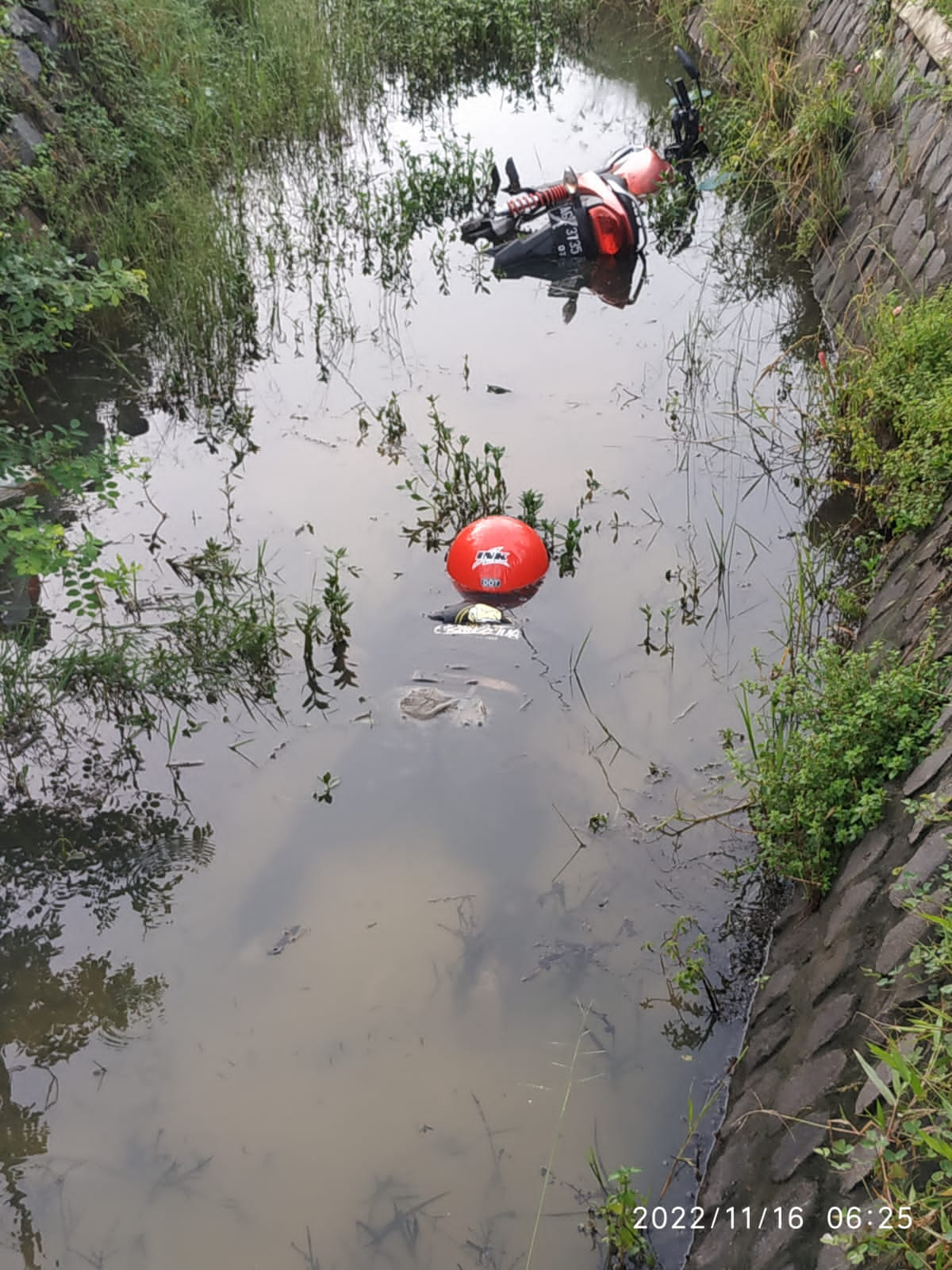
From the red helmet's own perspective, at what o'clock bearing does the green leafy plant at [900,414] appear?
The green leafy plant is roughly at 3 o'clock from the red helmet.

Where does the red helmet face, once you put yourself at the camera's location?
facing away from the viewer
